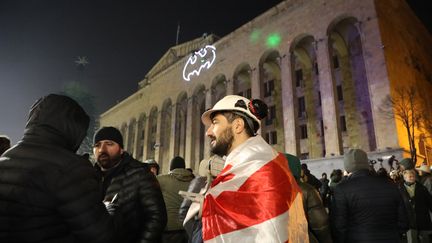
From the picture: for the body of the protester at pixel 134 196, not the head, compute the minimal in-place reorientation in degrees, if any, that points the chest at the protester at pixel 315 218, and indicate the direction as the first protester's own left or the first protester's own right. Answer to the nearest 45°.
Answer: approximately 135° to the first protester's own left

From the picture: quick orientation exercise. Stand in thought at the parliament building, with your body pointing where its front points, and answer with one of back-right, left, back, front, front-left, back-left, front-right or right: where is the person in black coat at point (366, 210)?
front-left

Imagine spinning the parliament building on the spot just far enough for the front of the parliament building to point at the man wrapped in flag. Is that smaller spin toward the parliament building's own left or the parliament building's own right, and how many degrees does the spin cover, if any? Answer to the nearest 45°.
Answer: approximately 45° to the parliament building's own left

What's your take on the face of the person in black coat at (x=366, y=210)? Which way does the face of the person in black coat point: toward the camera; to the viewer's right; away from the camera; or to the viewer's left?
away from the camera

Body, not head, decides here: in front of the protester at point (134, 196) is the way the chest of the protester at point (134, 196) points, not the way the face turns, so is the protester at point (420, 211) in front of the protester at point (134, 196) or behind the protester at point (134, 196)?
behind

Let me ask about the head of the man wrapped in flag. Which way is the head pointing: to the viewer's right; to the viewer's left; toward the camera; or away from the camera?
to the viewer's left

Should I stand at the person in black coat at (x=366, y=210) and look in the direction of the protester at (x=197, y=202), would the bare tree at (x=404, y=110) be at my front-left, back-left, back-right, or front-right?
back-right

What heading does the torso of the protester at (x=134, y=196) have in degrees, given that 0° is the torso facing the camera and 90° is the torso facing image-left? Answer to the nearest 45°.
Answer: approximately 45°
